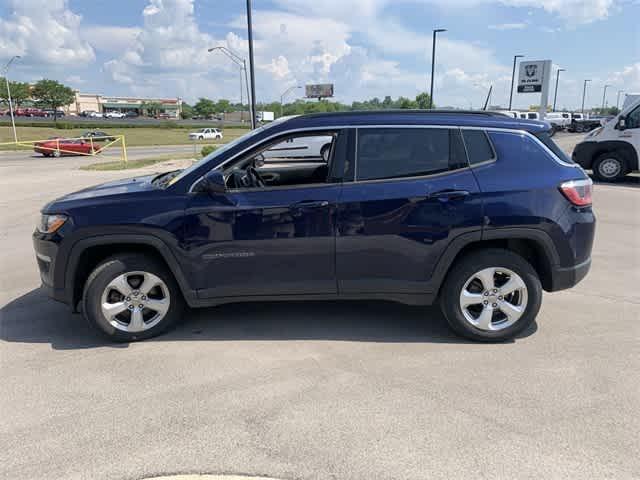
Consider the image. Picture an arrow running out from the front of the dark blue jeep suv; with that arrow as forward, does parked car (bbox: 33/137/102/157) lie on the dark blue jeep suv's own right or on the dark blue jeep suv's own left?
on the dark blue jeep suv's own right

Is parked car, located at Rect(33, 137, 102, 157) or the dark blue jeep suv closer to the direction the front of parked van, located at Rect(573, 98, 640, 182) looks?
the parked car

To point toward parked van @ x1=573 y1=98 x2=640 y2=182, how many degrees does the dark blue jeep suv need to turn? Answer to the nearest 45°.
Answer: approximately 135° to its right

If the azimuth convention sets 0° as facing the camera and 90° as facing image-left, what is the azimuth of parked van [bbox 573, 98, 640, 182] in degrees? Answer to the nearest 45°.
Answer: approximately 90°

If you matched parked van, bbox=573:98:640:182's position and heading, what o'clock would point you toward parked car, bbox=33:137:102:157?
parked car, bbox=33:137:102:157 is roughly at 12 o'clock from parked van, bbox=573:98:640:182.

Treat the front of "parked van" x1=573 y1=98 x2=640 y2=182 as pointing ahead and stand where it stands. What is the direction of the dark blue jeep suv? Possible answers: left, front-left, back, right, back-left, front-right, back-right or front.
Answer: left

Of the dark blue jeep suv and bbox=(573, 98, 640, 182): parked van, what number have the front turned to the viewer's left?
2

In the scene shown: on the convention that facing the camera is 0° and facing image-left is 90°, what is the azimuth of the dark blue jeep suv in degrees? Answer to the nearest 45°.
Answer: approximately 90°
